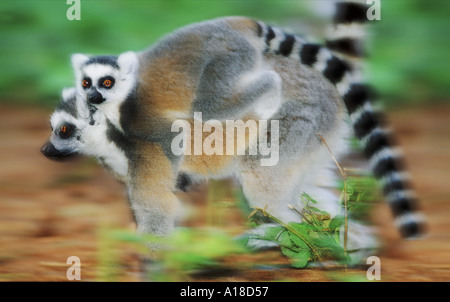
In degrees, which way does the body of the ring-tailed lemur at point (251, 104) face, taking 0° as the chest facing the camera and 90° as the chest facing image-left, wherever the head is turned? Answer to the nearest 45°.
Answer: approximately 90°
